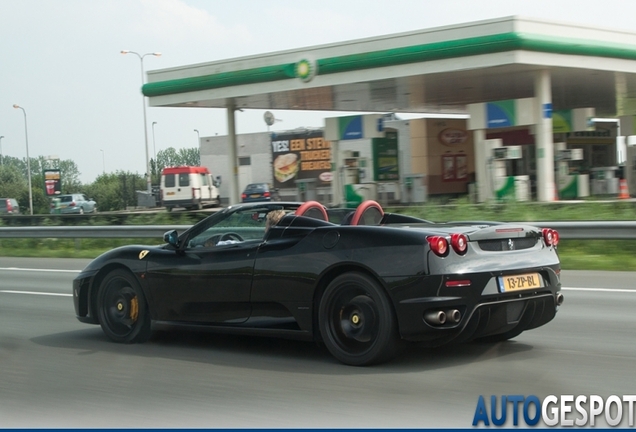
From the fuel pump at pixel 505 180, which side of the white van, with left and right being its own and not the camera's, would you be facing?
right

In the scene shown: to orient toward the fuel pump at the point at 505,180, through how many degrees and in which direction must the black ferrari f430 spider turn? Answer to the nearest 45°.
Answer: approximately 45° to its right

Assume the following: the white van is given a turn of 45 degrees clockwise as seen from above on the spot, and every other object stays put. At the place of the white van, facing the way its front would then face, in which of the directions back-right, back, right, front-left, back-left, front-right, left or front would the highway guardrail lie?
right

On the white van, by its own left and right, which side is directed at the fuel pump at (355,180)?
right

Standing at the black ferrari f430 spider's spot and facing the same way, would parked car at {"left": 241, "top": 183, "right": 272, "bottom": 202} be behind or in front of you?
in front

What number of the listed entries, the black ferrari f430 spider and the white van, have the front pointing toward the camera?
0

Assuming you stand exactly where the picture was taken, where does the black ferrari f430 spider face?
facing away from the viewer and to the left of the viewer
